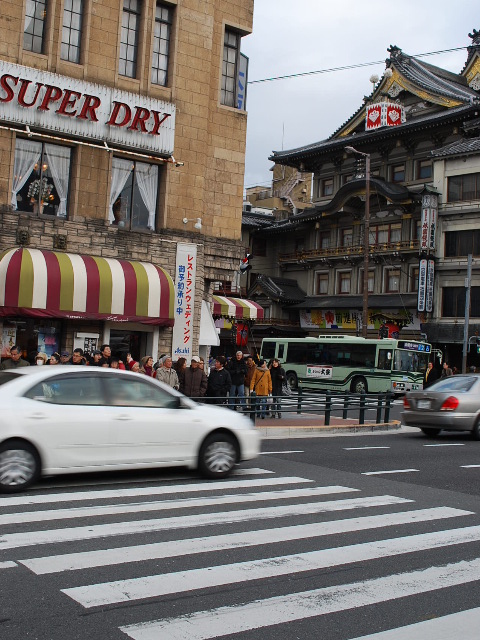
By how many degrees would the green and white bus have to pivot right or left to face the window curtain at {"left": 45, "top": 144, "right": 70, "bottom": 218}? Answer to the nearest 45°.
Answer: approximately 90° to its right

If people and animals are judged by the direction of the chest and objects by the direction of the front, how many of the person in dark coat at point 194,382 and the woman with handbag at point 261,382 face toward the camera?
2

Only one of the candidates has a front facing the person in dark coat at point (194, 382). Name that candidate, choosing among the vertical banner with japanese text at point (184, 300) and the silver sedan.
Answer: the vertical banner with japanese text

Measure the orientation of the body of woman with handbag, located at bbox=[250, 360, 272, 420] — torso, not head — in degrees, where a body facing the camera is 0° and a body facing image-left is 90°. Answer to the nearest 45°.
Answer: approximately 0°

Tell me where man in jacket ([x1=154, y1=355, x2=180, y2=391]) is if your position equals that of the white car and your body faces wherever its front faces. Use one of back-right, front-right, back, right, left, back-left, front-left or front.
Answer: left

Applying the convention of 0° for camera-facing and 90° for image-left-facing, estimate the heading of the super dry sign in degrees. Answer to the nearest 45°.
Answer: approximately 315°

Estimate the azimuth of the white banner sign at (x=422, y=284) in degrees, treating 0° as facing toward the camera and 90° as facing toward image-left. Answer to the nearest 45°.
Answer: approximately 45°

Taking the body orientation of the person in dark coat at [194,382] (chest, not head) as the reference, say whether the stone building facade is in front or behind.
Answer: behind

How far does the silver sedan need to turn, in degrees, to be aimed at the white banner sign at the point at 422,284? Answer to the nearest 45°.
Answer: approximately 45° to its left
